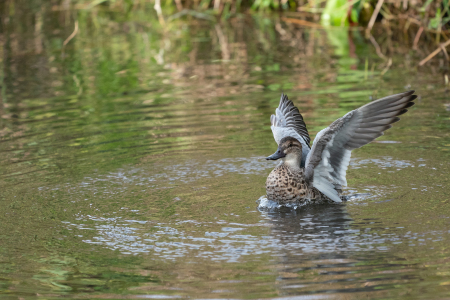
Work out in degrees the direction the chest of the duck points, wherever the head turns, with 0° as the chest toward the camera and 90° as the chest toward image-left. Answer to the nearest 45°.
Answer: approximately 45°

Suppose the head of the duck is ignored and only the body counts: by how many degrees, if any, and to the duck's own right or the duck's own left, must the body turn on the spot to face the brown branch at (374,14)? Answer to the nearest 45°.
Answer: approximately 135° to the duck's own right

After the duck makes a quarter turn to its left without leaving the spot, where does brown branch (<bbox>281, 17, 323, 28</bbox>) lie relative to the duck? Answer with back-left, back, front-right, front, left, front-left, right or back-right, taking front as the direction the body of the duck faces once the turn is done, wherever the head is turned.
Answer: back-left
